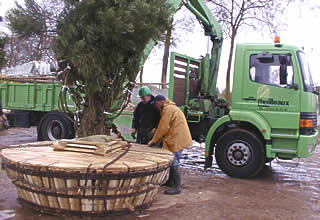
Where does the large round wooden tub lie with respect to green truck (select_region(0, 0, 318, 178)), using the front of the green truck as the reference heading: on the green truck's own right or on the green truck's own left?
on the green truck's own right

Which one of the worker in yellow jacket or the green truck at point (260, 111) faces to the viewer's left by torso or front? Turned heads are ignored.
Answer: the worker in yellow jacket

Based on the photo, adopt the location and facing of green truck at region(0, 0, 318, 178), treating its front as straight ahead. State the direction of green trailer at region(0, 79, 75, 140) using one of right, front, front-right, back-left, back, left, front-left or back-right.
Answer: back

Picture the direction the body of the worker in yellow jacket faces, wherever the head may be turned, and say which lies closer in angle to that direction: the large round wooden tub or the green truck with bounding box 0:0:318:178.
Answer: the large round wooden tub

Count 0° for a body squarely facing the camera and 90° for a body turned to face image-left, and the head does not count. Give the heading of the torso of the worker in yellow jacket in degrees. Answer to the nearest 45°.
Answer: approximately 90°

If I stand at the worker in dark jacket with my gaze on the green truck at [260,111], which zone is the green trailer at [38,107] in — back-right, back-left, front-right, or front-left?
back-left

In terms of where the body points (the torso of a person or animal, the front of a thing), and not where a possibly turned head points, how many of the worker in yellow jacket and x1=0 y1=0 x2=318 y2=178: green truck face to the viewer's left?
1

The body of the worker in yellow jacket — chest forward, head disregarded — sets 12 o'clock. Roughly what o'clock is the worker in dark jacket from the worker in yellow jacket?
The worker in dark jacket is roughly at 2 o'clock from the worker in yellow jacket.

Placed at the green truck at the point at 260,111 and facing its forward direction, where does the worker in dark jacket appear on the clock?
The worker in dark jacket is roughly at 4 o'clock from the green truck.

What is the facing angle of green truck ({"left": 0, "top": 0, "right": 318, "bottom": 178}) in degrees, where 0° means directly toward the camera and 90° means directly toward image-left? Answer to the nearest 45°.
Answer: approximately 315°
